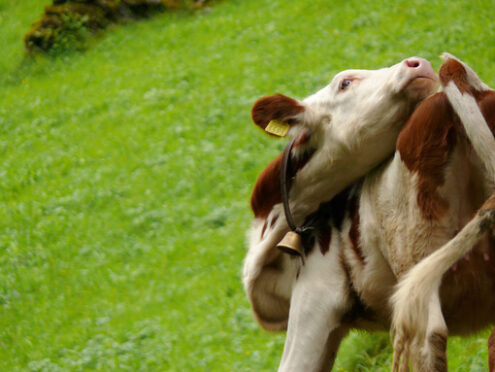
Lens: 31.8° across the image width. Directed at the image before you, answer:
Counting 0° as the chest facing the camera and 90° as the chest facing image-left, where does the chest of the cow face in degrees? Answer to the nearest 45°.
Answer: approximately 135°
